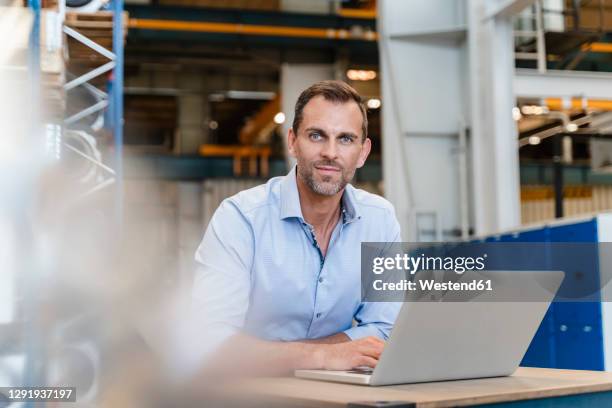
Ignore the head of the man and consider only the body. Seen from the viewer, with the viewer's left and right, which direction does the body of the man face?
facing the viewer and to the right of the viewer

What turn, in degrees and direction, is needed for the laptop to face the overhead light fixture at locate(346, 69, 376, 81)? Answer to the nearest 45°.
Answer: approximately 45° to its right

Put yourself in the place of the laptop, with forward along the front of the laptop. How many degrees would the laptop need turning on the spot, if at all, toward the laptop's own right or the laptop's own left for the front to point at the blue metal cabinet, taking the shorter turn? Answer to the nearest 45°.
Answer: approximately 45° to the laptop's own right

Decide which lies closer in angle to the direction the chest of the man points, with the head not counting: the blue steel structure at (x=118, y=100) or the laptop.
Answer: the laptop

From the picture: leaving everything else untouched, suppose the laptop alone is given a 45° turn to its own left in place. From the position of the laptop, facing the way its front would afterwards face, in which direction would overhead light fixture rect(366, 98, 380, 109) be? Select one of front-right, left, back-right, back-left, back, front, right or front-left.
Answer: right

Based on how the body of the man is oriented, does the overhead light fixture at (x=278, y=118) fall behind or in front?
behind

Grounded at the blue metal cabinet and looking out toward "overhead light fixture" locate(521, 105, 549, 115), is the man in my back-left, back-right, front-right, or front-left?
back-left

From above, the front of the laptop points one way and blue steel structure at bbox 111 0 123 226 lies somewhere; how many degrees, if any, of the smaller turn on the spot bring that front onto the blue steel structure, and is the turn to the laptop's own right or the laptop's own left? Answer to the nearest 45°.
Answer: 0° — it already faces it

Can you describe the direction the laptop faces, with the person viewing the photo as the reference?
facing away from the viewer and to the left of the viewer

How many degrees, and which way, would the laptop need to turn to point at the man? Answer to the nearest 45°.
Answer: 0° — it already faces them

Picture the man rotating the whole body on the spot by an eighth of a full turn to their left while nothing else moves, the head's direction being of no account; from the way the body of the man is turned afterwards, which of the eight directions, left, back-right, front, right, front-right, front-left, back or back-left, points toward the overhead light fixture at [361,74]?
left

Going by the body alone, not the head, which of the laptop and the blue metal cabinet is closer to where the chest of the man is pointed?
the laptop

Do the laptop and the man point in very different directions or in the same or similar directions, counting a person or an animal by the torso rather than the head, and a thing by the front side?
very different directions
